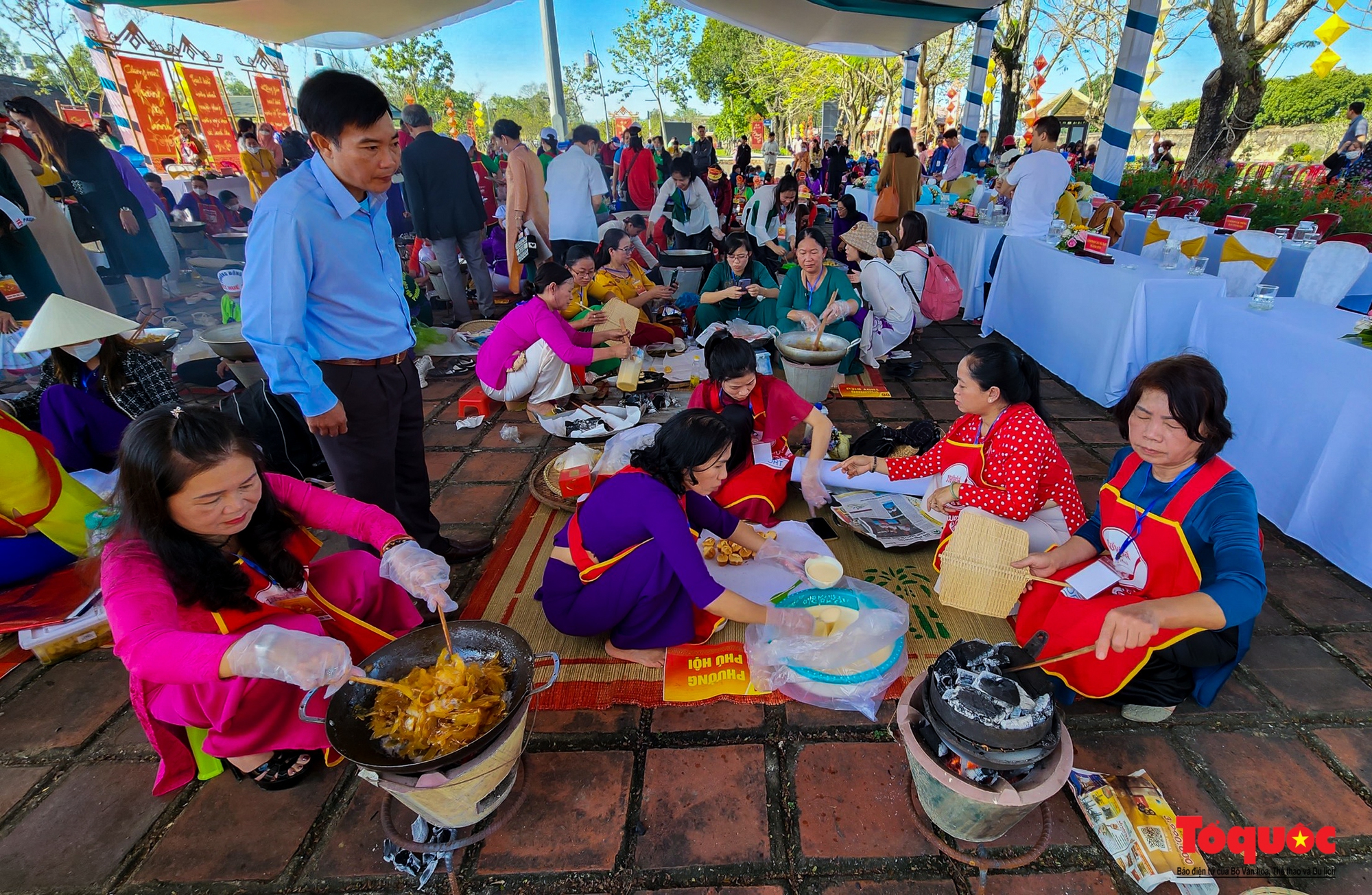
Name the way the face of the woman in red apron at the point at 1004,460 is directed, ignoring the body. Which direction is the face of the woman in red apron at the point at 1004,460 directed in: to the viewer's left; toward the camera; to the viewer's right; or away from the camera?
to the viewer's left

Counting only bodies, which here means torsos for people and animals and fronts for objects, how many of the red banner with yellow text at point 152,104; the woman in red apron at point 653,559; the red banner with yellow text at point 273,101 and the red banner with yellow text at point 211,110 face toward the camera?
3

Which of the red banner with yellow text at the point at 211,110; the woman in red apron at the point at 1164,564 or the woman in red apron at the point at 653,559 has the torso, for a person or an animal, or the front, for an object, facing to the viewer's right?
the woman in red apron at the point at 653,559

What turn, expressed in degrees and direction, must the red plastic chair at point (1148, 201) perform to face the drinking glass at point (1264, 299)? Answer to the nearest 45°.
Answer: approximately 45° to its left

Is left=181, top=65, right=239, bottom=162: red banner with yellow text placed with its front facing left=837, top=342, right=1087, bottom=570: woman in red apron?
yes

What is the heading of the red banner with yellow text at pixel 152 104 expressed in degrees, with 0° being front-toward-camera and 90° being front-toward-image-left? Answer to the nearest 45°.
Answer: approximately 0°

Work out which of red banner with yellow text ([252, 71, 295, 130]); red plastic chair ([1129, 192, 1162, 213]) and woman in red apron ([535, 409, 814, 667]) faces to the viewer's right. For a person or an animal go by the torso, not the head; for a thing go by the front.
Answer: the woman in red apron

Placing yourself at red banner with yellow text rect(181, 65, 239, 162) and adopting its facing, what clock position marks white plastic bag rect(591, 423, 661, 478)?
The white plastic bag is roughly at 12 o'clock from the red banner with yellow text.

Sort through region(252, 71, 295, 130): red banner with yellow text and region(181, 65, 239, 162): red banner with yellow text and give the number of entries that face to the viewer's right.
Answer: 0

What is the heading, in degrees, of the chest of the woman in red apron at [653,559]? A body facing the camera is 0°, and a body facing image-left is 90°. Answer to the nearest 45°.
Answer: approximately 270°

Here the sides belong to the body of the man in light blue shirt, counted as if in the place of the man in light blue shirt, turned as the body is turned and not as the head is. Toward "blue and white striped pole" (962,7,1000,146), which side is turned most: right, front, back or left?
left
